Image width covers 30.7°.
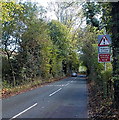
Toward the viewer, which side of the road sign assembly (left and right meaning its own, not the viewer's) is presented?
front

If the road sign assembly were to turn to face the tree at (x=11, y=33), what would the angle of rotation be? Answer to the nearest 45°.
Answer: approximately 135° to its right
